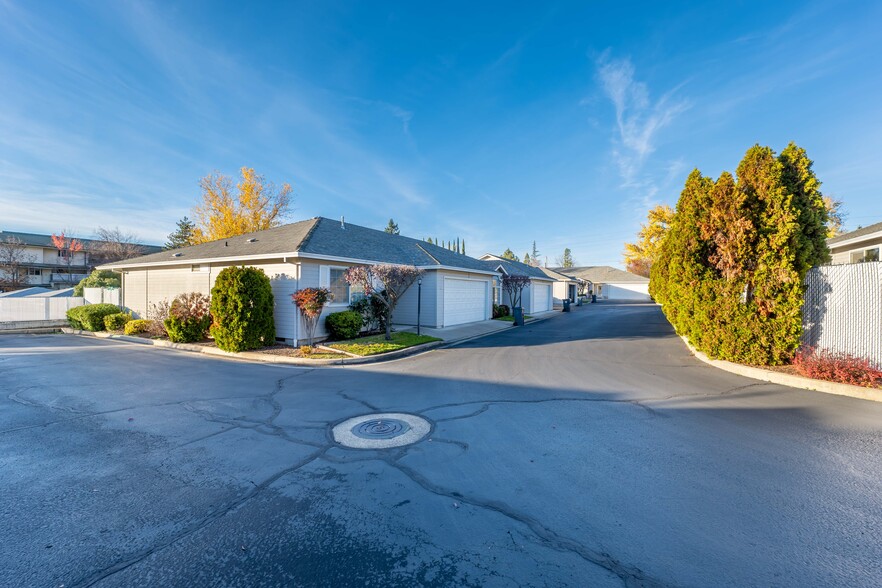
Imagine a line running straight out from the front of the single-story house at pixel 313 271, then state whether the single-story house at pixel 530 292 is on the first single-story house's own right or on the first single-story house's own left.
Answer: on the first single-story house's own left

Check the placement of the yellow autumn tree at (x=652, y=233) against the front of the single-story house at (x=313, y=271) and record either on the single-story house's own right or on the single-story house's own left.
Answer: on the single-story house's own left

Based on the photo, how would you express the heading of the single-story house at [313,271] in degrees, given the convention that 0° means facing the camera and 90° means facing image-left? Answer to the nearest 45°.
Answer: approximately 315°

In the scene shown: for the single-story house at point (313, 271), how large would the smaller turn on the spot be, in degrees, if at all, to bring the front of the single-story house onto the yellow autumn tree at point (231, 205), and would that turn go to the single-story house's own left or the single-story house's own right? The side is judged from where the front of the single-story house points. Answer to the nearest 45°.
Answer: approximately 135° to the single-story house's own left

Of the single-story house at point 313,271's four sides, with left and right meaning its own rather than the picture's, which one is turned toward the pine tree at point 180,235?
back

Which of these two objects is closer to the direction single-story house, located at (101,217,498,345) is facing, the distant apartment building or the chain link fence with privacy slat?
the chain link fence with privacy slat

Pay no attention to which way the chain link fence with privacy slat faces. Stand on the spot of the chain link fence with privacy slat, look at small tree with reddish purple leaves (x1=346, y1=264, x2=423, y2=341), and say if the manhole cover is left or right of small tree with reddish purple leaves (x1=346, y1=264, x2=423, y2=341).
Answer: left

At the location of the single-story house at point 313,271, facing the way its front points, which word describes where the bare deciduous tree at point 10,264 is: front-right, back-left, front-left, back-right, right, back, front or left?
back

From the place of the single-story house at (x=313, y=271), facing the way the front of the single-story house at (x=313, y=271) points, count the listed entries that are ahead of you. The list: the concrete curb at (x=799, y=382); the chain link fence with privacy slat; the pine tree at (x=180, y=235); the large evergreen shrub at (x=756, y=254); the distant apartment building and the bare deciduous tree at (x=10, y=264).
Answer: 3

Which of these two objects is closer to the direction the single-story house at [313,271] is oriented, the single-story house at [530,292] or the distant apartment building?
the single-story house
